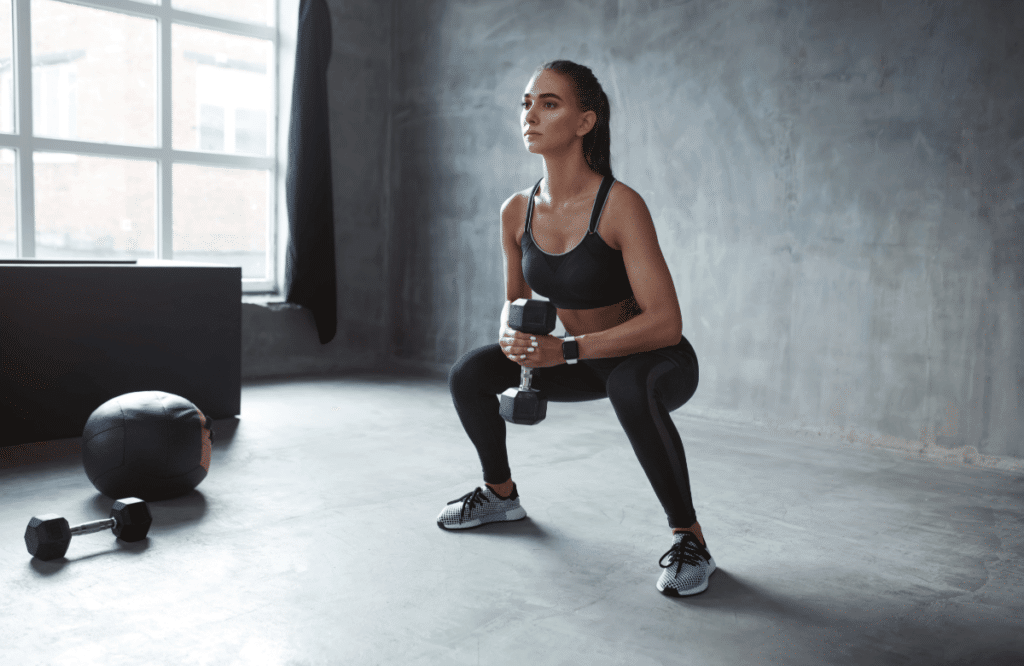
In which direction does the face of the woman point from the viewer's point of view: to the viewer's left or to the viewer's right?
to the viewer's left

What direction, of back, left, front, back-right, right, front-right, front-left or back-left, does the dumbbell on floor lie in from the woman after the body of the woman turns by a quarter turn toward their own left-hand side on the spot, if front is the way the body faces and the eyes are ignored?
back-right

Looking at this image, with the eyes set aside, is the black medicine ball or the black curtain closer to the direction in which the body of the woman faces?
the black medicine ball

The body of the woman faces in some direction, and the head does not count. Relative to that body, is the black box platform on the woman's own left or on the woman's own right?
on the woman's own right

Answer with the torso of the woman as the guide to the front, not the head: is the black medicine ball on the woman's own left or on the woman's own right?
on the woman's own right

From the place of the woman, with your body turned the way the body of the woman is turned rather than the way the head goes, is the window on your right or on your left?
on your right

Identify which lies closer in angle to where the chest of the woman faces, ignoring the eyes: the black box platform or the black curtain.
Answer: the black box platform

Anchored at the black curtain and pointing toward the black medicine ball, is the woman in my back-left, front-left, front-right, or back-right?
front-left

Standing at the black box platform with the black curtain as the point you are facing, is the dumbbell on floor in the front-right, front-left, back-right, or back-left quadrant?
back-right

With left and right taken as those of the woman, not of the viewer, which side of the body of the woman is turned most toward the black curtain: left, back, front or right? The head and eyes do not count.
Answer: right

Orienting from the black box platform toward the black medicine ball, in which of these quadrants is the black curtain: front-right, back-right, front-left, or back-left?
back-left

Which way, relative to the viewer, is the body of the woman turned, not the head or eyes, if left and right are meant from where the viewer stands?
facing the viewer and to the left of the viewer

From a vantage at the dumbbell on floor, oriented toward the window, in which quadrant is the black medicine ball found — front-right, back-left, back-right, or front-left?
front-right
